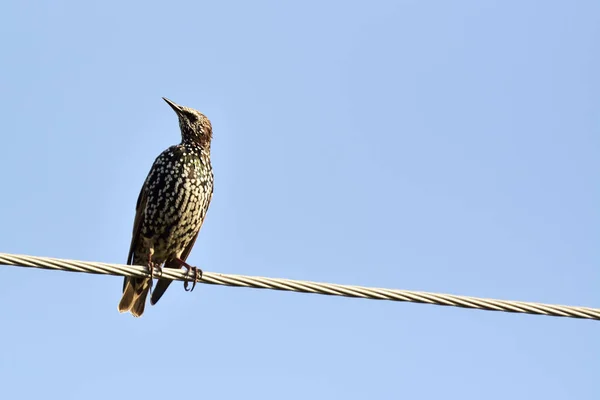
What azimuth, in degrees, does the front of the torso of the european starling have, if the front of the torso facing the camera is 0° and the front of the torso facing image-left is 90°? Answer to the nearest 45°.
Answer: approximately 315°
